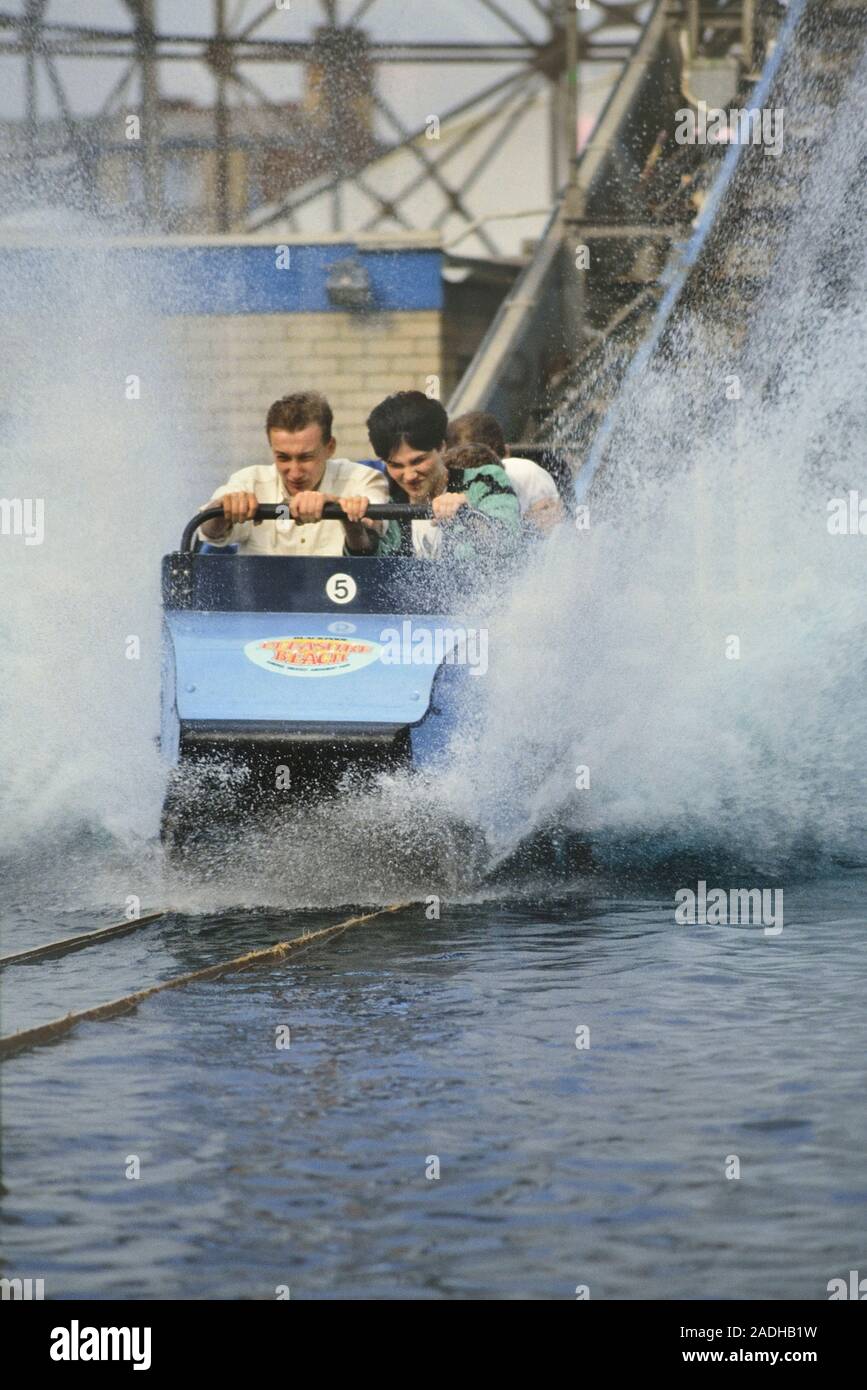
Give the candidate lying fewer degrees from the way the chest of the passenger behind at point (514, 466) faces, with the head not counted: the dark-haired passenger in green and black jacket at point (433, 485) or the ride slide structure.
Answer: the dark-haired passenger in green and black jacket

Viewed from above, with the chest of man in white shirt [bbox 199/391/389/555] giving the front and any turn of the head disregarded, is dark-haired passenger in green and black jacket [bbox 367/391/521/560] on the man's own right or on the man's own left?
on the man's own left

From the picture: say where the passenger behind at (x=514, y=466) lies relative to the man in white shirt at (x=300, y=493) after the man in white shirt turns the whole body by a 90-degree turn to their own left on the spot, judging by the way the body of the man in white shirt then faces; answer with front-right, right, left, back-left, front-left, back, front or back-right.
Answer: front-left

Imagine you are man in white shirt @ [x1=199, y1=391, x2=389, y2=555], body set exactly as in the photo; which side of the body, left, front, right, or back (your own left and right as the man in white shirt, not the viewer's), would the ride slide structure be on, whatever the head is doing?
back

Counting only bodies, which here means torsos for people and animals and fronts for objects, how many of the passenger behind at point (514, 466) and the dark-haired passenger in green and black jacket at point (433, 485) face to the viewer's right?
0

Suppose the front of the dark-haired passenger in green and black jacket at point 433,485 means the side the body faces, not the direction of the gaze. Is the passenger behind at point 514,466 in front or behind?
behind

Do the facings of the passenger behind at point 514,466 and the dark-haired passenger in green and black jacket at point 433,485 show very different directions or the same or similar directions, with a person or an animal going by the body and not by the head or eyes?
same or similar directions

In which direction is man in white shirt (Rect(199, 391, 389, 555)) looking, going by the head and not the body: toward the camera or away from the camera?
toward the camera

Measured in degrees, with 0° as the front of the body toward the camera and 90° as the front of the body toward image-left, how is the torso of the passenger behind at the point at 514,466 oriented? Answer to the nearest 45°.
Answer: approximately 45°

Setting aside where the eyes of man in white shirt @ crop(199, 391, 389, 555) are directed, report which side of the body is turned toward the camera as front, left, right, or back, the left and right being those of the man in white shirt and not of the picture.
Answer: front

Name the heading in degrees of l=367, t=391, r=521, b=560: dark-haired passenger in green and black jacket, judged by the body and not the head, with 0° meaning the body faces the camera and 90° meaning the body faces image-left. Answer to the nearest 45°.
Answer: approximately 45°
